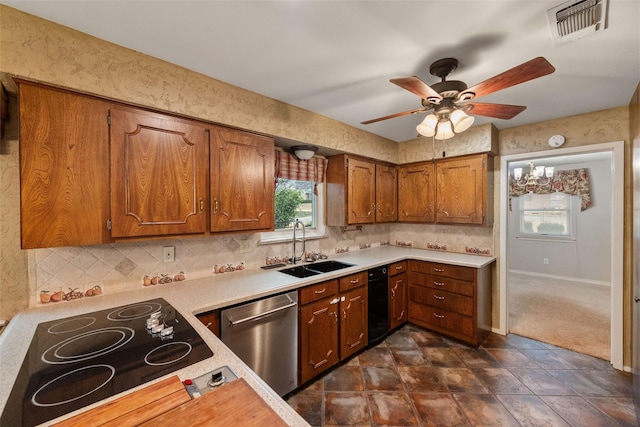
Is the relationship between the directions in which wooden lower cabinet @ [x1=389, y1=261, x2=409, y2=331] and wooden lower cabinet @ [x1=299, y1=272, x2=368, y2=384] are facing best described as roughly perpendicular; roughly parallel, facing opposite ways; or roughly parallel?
roughly parallel

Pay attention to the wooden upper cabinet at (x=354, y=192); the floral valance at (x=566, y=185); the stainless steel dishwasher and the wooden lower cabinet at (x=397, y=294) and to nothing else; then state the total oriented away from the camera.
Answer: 0

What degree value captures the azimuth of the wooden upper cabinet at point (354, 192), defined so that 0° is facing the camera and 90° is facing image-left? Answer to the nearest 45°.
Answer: approximately 315°

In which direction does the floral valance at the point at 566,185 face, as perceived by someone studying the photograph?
facing the viewer

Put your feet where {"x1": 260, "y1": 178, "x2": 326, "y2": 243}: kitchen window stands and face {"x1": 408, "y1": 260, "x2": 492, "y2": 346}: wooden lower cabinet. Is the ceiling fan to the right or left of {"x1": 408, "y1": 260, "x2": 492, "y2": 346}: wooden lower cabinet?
right

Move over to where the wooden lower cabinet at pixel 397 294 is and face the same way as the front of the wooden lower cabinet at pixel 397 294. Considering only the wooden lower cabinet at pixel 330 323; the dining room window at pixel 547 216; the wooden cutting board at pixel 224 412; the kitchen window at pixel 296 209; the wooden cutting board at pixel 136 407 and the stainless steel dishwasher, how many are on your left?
1

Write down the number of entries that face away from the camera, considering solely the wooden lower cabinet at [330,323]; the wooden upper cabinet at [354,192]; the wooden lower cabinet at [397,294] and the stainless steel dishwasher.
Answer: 0

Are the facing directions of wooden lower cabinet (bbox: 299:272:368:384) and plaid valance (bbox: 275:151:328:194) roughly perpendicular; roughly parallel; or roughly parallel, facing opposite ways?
roughly parallel

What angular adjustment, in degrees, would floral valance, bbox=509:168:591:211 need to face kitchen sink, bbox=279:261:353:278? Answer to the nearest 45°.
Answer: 0° — it already faces it

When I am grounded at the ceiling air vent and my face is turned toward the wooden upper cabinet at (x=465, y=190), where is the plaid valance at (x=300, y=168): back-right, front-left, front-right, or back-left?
front-left

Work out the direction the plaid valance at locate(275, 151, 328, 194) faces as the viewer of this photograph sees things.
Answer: facing the viewer and to the right of the viewer

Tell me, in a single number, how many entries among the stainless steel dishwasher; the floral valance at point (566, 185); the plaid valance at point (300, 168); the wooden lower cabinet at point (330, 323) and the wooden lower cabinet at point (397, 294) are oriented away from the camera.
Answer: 0

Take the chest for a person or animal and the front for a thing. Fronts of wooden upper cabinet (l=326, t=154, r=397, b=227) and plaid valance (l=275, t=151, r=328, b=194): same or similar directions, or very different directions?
same or similar directions
